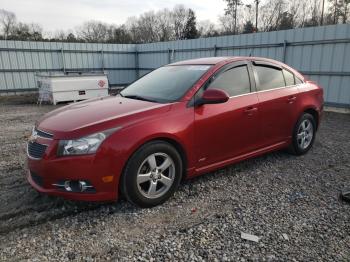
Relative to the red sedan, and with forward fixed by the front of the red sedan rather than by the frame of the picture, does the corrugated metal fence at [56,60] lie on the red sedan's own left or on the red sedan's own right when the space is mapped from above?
on the red sedan's own right

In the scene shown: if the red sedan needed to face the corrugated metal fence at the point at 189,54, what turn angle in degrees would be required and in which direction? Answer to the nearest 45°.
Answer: approximately 135° to its right

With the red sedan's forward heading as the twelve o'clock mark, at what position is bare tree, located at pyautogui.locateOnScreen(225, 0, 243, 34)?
The bare tree is roughly at 5 o'clock from the red sedan.

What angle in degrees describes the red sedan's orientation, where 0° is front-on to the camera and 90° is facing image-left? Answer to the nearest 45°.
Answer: approximately 45°

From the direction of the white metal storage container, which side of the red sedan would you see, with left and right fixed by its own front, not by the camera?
right
